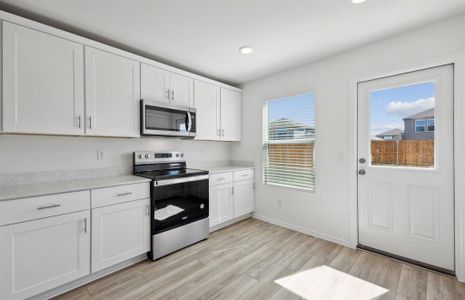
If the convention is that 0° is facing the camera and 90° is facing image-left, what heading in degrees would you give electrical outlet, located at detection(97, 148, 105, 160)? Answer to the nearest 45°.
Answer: approximately 0°

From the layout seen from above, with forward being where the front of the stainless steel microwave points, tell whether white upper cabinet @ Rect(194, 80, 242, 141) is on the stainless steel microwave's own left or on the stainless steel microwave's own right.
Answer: on the stainless steel microwave's own left

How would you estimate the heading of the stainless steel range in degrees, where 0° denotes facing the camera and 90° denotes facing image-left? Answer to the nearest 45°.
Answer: approximately 315°

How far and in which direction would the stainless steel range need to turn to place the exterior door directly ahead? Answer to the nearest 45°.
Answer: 0° — it already faces it

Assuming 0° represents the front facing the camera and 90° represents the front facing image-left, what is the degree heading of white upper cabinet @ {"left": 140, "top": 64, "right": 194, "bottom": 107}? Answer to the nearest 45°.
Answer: approximately 315°
